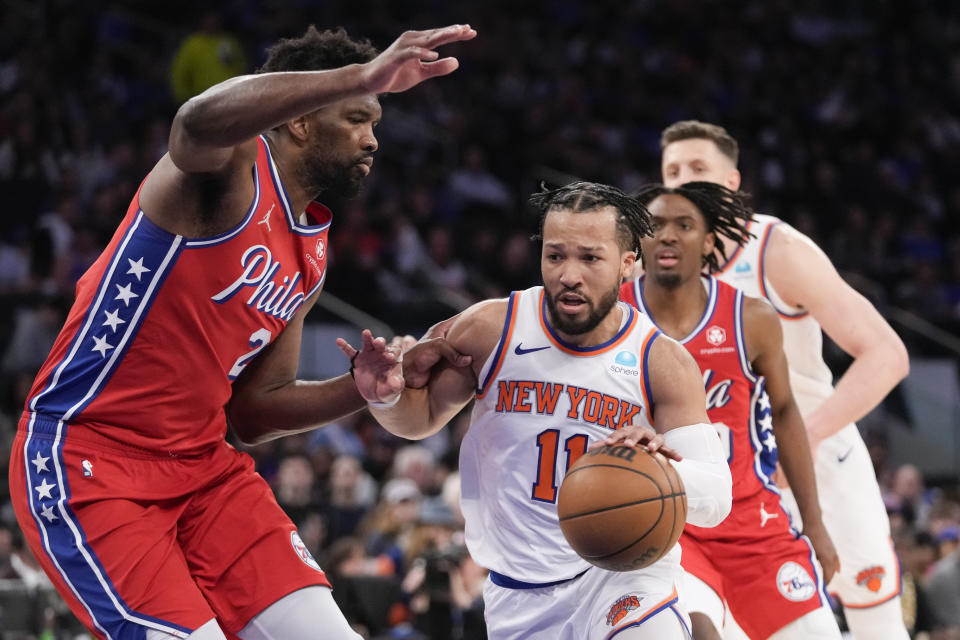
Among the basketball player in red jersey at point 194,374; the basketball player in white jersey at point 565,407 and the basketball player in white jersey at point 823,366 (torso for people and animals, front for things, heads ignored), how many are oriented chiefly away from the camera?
0

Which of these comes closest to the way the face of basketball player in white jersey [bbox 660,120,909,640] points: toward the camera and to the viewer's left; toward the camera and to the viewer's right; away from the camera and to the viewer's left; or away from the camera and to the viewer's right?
toward the camera and to the viewer's left

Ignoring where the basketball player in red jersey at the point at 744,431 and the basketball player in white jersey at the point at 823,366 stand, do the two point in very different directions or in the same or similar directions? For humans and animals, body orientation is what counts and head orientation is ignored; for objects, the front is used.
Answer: same or similar directions

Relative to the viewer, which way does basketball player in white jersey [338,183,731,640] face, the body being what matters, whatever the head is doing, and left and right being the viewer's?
facing the viewer

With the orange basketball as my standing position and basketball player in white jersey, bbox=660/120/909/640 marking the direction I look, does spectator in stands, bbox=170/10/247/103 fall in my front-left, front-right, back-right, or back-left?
front-left

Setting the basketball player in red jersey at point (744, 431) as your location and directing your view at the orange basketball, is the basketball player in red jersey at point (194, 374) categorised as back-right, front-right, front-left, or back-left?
front-right

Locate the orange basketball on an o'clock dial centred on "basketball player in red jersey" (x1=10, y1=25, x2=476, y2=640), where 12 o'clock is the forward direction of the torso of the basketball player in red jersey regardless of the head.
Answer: The orange basketball is roughly at 11 o'clock from the basketball player in red jersey.

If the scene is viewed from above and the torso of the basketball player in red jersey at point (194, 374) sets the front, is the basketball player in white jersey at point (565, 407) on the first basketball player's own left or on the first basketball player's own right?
on the first basketball player's own left

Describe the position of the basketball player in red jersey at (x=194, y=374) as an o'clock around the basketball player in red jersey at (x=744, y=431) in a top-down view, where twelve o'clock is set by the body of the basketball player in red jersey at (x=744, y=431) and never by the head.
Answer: the basketball player in red jersey at (x=194, y=374) is roughly at 12 o'clock from the basketball player in red jersey at (x=744, y=431).

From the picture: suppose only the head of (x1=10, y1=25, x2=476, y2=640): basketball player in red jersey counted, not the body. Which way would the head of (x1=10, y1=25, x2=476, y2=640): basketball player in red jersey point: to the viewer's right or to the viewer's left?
to the viewer's right

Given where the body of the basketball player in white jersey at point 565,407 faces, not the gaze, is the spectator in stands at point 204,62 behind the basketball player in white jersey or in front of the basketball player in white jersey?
behind

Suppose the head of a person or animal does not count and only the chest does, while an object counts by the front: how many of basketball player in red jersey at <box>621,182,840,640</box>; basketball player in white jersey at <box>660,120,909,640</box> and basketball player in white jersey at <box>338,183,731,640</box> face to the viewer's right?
0

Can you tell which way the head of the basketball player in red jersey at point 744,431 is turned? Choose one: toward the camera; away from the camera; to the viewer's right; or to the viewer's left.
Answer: toward the camera

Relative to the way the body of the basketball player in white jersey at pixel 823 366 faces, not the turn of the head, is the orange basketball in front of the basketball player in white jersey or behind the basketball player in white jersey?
in front

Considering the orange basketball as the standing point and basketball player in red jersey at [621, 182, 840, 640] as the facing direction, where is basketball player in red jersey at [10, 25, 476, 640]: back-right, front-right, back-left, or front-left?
back-left

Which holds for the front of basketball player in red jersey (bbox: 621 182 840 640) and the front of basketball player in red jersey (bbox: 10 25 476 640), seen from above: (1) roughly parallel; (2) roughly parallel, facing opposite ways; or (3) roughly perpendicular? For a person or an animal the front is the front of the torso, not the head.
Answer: roughly perpendicular

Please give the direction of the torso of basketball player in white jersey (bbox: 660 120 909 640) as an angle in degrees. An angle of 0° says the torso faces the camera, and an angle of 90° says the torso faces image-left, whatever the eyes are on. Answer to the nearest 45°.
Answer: approximately 45°
